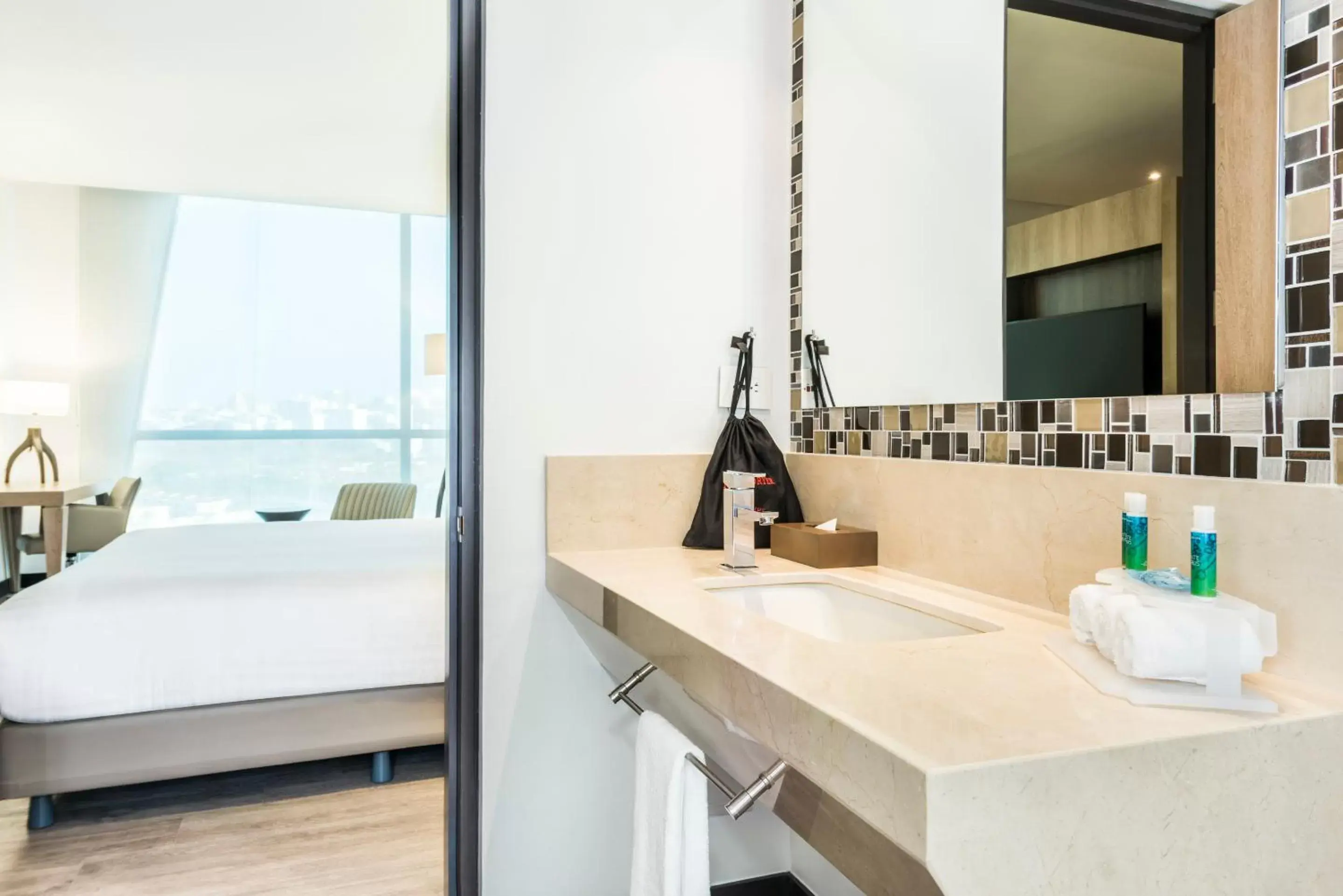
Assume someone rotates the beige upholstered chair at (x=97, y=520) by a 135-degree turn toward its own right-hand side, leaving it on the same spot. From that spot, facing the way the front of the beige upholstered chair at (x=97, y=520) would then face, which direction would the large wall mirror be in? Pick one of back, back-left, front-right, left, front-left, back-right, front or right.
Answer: right

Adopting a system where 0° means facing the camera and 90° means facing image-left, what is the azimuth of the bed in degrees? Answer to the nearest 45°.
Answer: approximately 90°

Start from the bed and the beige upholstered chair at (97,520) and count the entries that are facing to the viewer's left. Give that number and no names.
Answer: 2

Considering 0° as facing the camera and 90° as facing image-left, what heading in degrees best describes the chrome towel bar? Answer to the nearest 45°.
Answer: approximately 45°

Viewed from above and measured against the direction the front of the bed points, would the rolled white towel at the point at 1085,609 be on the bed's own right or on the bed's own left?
on the bed's own left

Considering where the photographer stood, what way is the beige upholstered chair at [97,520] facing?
facing to the left of the viewer

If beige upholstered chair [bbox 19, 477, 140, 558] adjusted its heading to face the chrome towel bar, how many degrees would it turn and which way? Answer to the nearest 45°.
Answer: approximately 135° to its left

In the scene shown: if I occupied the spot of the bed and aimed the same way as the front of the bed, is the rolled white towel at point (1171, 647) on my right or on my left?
on my left
